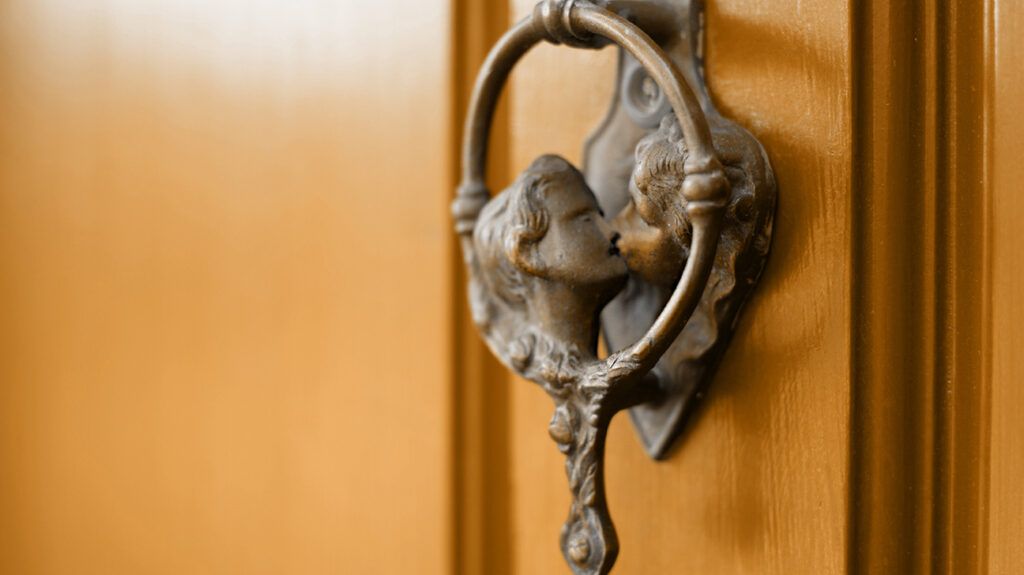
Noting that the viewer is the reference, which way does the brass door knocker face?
facing the viewer and to the left of the viewer
